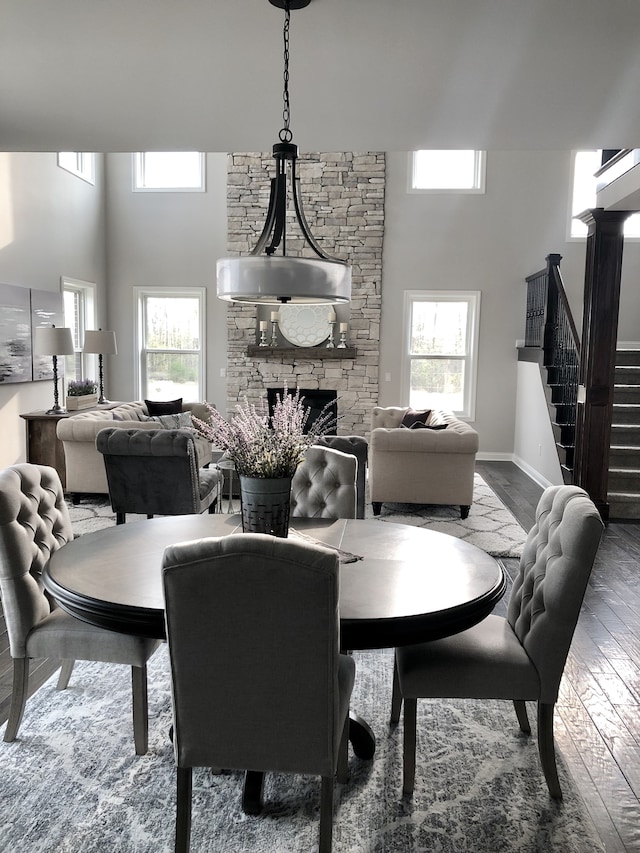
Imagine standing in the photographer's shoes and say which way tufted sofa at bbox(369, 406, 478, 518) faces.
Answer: facing to the left of the viewer

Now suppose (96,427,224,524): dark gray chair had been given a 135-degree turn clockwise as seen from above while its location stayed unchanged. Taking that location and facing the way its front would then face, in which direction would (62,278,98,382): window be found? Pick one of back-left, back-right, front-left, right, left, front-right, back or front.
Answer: back

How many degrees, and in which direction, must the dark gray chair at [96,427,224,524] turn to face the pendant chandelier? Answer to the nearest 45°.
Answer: approximately 135° to its right

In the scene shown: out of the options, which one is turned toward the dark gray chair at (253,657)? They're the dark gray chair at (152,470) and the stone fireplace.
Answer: the stone fireplace

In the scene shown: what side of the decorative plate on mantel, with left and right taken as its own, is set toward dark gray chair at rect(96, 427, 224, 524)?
front

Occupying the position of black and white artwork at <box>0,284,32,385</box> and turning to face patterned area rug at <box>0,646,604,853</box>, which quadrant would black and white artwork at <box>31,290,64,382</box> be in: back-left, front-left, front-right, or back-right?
back-left

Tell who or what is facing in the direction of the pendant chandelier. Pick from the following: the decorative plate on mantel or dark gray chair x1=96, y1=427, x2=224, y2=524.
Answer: the decorative plate on mantel

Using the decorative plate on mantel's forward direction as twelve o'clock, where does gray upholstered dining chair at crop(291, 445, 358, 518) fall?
The gray upholstered dining chair is roughly at 12 o'clock from the decorative plate on mantel.

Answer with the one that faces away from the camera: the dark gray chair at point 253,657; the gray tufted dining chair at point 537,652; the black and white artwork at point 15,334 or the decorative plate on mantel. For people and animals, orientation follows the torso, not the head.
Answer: the dark gray chair

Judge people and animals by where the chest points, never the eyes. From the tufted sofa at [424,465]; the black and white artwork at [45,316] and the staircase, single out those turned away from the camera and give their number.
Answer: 0

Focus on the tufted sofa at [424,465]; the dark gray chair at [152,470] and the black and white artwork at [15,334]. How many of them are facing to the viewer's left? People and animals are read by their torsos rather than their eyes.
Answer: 1

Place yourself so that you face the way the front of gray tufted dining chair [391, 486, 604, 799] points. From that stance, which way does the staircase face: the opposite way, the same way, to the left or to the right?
to the left

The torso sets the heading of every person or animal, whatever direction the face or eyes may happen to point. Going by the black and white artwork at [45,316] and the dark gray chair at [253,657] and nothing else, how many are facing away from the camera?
1

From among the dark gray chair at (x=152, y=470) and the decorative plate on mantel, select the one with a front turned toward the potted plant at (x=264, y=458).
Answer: the decorative plate on mantel

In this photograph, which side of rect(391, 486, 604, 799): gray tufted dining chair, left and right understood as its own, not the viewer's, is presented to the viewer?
left

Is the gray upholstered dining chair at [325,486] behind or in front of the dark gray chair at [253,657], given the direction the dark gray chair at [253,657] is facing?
in front

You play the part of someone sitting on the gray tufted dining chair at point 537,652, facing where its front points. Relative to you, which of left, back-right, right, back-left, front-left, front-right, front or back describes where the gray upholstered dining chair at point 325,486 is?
front-right

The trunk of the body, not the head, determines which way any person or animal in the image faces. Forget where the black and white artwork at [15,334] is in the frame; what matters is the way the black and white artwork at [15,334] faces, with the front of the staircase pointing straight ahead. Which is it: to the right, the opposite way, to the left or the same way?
to the left

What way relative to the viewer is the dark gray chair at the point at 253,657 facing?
away from the camera

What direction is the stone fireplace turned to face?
toward the camera
